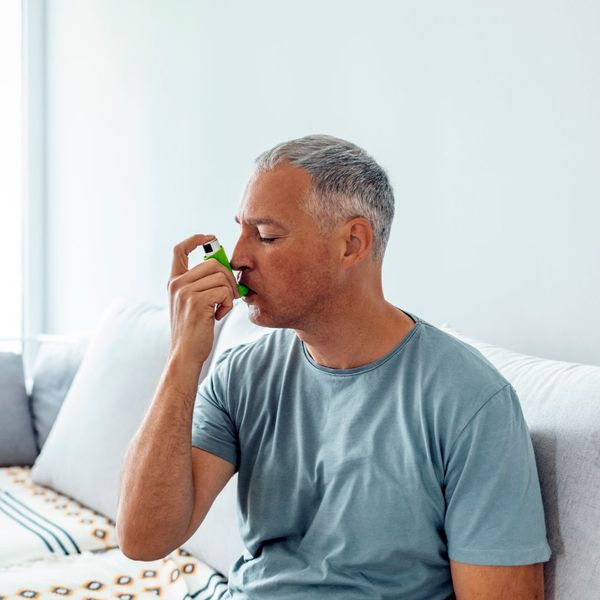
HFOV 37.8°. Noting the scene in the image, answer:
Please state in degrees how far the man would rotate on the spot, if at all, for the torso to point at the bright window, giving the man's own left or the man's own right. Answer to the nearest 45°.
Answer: approximately 90° to the man's own right

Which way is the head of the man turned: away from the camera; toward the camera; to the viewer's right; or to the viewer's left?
to the viewer's left

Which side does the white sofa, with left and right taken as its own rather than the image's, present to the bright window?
right

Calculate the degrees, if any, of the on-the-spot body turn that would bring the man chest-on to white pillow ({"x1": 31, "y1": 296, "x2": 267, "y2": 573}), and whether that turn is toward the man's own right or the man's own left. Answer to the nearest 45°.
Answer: approximately 90° to the man's own right

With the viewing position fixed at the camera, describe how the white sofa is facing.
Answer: facing the viewer and to the left of the viewer
